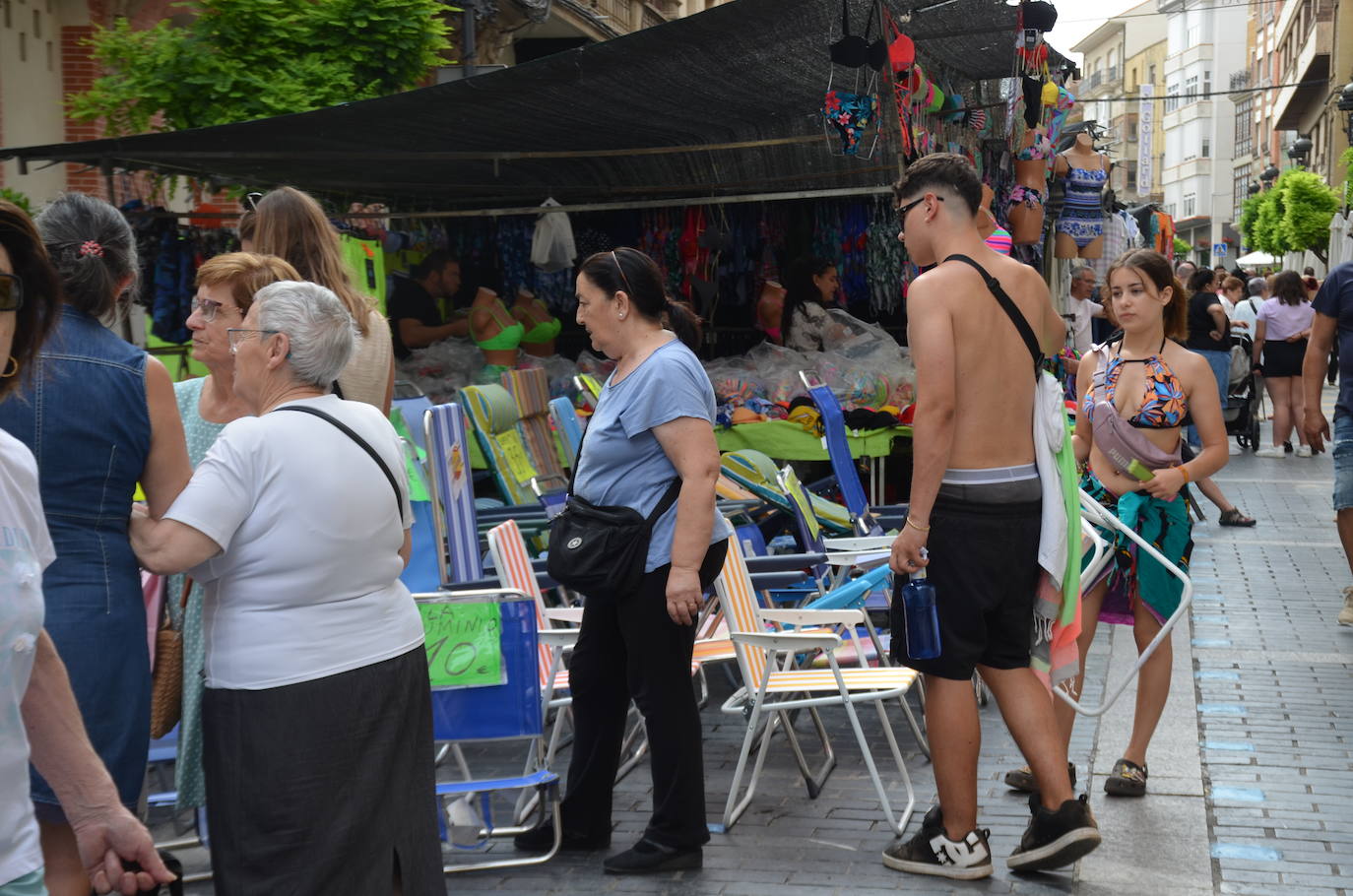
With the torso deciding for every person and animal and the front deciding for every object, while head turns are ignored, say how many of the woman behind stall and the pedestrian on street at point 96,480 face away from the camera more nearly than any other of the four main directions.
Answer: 1

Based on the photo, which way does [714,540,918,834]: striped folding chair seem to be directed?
to the viewer's right

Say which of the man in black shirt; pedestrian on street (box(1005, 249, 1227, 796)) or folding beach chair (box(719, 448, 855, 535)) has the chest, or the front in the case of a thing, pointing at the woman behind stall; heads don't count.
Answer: the man in black shirt

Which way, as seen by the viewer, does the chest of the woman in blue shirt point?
to the viewer's left

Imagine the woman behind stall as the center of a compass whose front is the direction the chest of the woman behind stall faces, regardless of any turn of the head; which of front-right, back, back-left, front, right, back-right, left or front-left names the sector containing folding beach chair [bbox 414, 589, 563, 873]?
right

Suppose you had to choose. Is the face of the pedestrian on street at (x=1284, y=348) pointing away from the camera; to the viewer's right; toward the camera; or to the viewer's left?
away from the camera

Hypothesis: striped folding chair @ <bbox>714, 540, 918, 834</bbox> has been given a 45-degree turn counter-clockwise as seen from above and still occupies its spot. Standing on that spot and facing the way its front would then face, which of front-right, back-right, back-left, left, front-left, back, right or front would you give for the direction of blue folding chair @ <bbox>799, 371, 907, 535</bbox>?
front-left

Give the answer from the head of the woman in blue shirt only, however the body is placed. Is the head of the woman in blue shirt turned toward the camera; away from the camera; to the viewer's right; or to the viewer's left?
to the viewer's left

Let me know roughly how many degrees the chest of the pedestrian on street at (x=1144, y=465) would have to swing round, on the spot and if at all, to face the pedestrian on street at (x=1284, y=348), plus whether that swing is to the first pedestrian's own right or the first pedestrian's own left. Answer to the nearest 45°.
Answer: approximately 135° to the first pedestrian's own right

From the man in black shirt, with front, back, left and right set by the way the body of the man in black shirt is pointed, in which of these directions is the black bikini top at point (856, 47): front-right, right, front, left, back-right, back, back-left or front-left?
front-right
